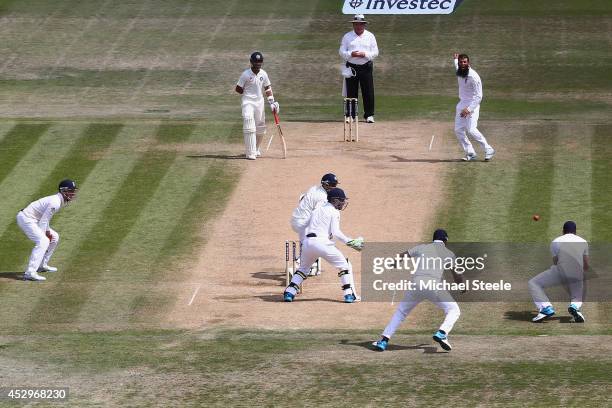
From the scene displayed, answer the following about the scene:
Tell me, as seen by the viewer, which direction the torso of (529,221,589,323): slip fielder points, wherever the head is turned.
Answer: away from the camera

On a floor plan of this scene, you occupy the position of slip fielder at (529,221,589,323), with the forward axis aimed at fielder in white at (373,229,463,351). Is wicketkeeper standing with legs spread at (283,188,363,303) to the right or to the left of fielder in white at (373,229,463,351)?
right

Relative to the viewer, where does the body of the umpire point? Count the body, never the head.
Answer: toward the camera

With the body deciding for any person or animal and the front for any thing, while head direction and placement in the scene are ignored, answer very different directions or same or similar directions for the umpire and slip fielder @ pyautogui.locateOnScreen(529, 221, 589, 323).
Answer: very different directions

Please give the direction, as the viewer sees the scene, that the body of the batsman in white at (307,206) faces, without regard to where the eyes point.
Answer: to the viewer's right

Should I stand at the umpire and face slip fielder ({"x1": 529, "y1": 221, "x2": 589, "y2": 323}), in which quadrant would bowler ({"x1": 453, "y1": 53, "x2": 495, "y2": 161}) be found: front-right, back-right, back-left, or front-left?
front-left

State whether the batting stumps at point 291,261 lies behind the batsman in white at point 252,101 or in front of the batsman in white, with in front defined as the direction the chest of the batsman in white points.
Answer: in front

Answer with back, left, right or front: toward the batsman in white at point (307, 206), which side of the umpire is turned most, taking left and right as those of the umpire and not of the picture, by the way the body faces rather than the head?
front

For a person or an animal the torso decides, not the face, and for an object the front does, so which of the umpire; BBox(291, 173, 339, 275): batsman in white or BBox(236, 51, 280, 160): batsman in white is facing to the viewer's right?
BBox(291, 173, 339, 275): batsman in white

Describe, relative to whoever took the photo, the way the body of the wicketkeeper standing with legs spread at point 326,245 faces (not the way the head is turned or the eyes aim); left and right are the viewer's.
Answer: facing away from the viewer and to the right of the viewer

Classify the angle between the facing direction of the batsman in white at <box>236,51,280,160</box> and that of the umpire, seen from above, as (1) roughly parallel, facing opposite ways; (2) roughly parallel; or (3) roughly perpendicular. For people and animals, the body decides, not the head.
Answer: roughly parallel

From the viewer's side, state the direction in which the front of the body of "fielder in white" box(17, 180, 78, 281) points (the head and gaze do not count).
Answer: to the viewer's right

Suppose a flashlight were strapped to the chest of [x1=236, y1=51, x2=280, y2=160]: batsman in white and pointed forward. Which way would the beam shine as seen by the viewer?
toward the camera

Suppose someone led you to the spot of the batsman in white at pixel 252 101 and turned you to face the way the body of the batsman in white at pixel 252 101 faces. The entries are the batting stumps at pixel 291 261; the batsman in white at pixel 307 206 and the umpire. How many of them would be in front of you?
2

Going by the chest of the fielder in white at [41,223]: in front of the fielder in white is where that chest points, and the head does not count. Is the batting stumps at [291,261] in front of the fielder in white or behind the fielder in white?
in front
